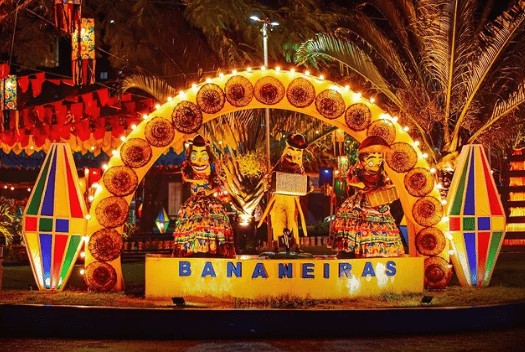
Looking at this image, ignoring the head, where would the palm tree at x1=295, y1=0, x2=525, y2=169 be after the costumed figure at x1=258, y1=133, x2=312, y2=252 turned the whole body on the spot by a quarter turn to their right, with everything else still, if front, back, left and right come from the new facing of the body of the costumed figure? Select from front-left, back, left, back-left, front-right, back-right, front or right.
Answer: back-right

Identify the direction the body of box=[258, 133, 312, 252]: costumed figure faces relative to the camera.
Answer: toward the camera

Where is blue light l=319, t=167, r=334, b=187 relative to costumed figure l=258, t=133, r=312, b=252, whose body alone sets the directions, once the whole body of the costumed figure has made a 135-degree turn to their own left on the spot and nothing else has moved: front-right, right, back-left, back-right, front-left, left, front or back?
front-left

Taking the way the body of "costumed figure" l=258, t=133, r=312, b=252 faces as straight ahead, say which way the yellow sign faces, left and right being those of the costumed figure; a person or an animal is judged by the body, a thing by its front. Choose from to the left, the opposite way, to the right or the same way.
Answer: the same way

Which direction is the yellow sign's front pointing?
toward the camera

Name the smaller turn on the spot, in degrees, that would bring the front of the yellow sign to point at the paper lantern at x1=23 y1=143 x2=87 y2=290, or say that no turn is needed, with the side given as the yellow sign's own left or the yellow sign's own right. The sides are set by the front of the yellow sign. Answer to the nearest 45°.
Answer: approximately 90° to the yellow sign's own right

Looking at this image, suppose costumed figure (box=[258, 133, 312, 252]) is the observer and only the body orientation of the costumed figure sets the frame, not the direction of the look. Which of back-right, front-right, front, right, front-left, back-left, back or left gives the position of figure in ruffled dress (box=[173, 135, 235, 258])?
right

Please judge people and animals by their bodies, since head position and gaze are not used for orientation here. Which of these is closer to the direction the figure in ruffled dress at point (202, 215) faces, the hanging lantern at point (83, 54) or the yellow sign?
the yellow sign

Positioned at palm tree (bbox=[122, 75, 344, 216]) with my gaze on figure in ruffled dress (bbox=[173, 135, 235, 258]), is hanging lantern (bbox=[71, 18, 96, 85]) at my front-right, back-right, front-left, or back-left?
front-right

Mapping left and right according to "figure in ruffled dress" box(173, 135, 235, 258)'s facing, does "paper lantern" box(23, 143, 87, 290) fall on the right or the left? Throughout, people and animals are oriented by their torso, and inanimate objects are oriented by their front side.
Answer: on its right

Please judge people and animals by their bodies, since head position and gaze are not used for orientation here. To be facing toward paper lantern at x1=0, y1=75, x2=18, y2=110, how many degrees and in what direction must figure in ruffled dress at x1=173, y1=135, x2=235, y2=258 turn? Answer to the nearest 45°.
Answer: approximately 135° to its right

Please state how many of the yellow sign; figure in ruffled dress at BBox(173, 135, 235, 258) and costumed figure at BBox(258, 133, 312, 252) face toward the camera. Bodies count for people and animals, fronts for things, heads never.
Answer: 3

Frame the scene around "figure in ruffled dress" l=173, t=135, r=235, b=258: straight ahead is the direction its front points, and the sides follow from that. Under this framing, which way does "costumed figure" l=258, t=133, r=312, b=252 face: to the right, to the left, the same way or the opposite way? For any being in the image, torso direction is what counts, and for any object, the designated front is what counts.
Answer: the same way

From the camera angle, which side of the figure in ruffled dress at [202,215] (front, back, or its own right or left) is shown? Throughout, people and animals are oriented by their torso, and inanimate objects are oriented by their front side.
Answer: front

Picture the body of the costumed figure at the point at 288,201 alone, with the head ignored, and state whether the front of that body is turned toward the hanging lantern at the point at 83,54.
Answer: no

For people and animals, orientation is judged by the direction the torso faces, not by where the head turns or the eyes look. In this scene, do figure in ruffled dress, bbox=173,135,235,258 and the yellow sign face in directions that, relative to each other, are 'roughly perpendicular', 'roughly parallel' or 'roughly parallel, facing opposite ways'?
roughly parallel

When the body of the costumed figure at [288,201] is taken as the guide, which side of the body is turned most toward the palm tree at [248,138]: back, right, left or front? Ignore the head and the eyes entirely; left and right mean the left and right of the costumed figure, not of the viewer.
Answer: back
